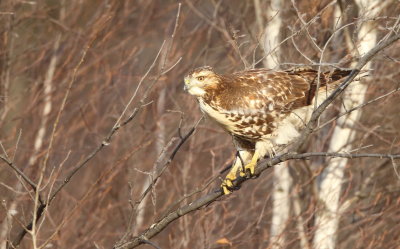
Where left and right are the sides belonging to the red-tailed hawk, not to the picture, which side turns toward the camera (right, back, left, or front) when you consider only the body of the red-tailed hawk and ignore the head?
left

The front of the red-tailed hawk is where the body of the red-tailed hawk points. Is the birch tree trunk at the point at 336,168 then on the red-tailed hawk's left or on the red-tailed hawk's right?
on the red-tailed hawk's right

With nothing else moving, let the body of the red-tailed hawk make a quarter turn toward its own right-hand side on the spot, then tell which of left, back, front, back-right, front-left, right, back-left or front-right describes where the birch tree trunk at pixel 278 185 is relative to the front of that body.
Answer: front
